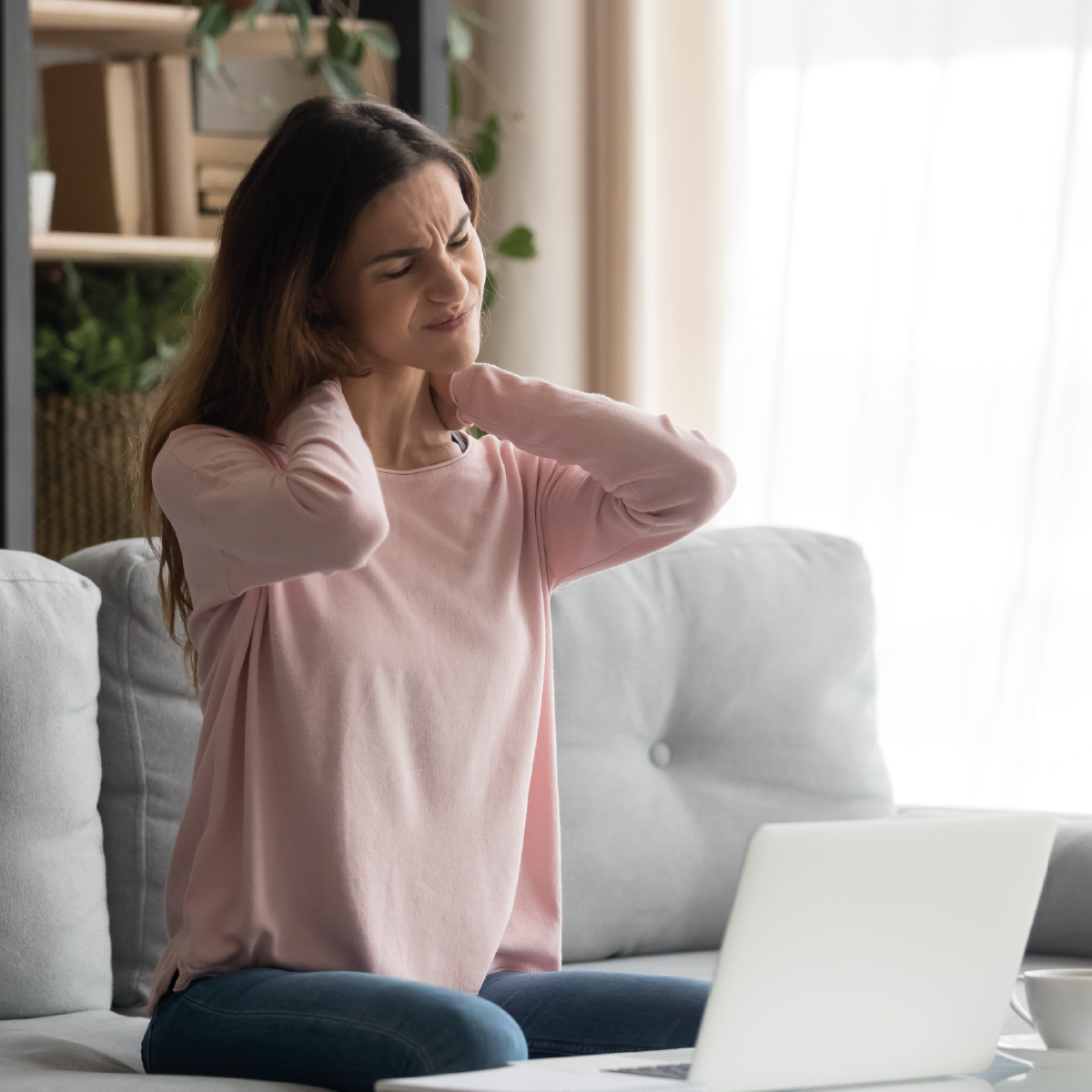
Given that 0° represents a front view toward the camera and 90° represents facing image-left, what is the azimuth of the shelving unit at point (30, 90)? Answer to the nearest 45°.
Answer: approximately 0°

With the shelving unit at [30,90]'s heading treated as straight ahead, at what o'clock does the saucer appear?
The saucer is roughly at 11 o'clock from the shelving unit.

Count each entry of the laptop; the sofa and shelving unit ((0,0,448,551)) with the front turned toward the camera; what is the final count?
2

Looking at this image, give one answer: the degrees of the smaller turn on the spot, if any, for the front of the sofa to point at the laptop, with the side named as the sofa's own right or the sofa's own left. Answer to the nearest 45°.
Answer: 0° — it already faces it

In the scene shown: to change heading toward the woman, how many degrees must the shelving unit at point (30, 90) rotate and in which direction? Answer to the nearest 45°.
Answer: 0° — it already faces them

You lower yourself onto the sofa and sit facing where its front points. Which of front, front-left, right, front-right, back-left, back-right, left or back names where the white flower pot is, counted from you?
back-right

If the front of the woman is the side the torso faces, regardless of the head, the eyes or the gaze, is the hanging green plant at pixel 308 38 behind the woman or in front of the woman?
behind

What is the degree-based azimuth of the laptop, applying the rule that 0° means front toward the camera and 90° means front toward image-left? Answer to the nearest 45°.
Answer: approximately 135°

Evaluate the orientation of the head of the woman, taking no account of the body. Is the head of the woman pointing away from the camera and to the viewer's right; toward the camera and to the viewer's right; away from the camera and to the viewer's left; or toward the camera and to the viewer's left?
toward the camera and to the viewer's right

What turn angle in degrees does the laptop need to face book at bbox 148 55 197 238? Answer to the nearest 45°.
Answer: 0° — it already faces it
